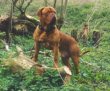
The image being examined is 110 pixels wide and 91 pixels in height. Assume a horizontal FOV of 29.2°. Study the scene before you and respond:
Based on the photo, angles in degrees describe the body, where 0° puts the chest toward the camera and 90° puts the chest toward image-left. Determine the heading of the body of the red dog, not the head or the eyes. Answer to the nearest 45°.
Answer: approximately 45°
